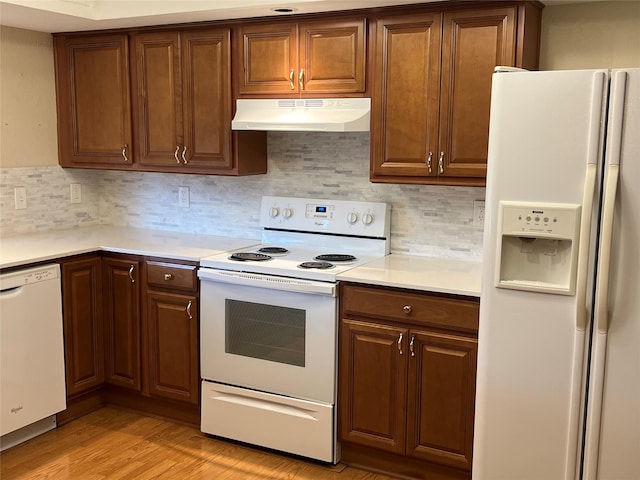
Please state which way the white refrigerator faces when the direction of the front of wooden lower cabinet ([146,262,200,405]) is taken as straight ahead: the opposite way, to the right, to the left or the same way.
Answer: the same way

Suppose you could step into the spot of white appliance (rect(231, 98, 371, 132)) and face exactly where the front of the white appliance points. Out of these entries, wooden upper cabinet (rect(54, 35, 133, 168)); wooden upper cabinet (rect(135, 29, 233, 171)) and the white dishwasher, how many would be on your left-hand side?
0

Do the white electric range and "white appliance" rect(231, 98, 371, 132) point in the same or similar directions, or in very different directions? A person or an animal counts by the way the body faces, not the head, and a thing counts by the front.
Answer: same or similar directions

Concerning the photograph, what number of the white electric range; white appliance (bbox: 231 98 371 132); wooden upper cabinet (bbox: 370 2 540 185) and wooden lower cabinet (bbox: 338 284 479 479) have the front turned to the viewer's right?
0

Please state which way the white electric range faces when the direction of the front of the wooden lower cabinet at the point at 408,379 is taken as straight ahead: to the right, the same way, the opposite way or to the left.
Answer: the same way

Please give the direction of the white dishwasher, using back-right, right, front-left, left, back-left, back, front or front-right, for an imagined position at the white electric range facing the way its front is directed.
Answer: front-right

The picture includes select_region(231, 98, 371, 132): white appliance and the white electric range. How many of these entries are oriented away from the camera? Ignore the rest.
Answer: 0

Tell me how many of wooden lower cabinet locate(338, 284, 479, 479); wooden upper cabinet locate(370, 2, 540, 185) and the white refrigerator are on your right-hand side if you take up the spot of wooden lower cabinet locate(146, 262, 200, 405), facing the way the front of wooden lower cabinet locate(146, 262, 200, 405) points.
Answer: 0

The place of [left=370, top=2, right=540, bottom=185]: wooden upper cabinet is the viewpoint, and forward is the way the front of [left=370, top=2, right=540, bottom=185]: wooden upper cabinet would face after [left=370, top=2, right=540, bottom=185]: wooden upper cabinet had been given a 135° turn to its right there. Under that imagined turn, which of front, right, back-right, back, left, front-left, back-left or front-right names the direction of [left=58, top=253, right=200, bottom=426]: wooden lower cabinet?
left

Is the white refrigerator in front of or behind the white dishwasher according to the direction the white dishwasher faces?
in front

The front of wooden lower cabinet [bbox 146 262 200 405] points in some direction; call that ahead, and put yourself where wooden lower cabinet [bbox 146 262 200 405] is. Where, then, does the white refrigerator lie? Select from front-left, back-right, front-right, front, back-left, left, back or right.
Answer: left

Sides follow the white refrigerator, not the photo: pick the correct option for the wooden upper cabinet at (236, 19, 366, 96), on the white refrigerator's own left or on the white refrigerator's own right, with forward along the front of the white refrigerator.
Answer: on the white refrigerator's own right

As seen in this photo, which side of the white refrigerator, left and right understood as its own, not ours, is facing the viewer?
front

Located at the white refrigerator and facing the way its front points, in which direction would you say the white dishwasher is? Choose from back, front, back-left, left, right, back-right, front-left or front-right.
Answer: right

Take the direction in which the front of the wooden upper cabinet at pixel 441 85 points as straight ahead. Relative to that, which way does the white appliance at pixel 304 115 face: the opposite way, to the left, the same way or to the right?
the same way

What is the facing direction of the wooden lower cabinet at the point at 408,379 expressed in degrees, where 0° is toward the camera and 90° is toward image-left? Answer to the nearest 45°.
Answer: approximately 45°

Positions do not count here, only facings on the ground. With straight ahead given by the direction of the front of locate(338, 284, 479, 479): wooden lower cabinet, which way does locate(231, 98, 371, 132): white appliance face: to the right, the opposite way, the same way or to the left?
the same way
